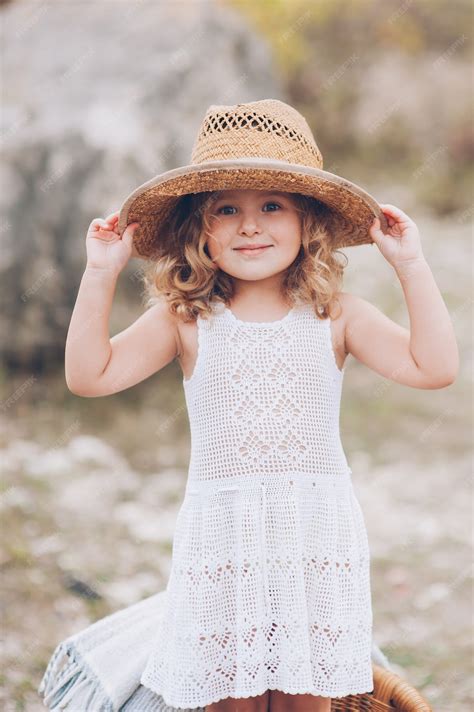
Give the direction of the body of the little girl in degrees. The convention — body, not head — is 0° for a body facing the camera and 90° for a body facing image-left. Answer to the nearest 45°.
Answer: approximately 0°
